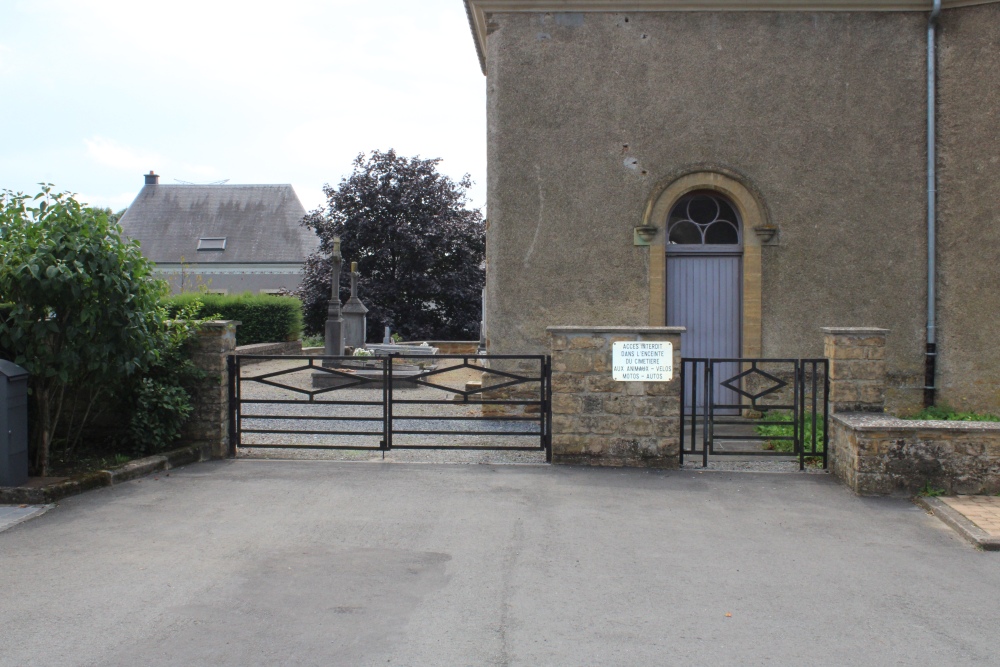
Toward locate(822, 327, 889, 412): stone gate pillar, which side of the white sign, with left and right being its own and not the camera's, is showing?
left

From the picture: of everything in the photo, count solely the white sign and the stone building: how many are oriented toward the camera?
2

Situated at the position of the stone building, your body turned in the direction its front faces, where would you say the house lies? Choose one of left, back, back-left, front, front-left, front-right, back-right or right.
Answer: back-right

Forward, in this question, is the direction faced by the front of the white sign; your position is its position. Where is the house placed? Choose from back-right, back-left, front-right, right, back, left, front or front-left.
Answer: back-right

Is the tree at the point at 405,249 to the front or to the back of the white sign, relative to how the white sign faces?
to the back

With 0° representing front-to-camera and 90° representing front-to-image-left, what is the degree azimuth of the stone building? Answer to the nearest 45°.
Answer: approximately 0°

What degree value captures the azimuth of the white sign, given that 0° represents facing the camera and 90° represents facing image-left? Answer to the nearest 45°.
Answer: approximately 0°

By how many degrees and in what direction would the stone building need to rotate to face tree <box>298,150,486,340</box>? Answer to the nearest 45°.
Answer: approximately 135° to its right

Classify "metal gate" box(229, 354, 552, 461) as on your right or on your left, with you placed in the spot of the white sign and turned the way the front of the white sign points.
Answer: on your right

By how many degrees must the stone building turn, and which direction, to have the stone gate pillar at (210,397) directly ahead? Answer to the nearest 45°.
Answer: approximately 45° to its right

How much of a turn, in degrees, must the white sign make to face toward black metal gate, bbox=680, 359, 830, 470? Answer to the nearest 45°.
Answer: approximately 135° to its left
